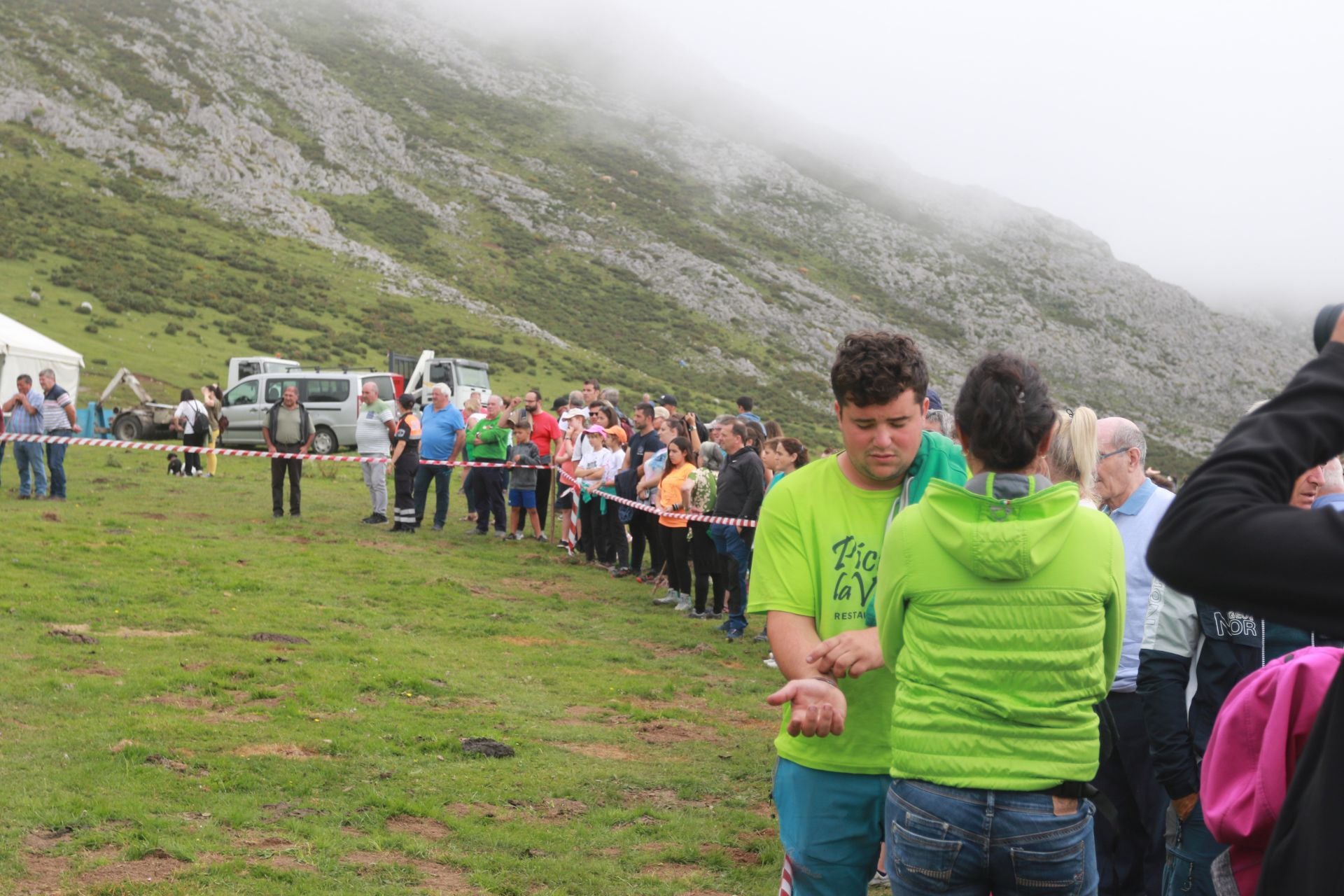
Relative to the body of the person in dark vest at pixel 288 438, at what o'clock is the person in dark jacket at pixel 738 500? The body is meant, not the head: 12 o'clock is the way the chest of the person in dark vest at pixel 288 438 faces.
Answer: the person in dark jacket at pixel 738 500 is roughly at 11 o'clock from the person in dark vest at pixel 288 438.

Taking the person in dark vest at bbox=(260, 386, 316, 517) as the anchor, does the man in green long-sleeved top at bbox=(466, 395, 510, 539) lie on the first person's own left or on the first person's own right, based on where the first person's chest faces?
on the first person's own left

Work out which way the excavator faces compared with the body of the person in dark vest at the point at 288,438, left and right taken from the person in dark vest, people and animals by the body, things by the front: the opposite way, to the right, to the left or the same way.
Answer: to the right

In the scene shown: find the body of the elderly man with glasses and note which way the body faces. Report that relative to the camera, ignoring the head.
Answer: to the viewer's left

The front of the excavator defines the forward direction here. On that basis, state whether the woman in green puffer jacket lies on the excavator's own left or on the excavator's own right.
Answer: on the excavator's own left

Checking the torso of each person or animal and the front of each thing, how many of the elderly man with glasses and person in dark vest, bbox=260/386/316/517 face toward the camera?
1

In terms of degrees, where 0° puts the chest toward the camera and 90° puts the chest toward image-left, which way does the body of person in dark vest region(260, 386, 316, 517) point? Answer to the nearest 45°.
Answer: approximately 0°

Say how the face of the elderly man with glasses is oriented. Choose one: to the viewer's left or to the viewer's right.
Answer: to the viewer's left

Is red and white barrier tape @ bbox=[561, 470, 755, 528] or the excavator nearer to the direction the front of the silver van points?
the excavator

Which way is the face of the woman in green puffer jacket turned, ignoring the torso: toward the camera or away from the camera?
away from the camera

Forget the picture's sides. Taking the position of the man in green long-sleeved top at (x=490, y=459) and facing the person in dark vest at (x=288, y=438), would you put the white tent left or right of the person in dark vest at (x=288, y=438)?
right
